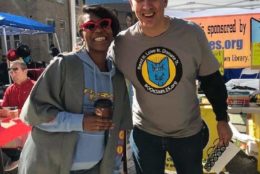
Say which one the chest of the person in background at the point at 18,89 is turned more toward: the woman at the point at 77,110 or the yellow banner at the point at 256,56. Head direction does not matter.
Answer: the woman

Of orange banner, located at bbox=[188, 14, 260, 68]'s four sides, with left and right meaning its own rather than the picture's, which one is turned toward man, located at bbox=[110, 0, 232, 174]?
front

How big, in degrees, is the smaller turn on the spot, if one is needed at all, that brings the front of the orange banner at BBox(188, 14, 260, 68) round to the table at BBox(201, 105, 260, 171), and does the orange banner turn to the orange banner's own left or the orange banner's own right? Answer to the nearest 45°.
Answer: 0° — it already faces it

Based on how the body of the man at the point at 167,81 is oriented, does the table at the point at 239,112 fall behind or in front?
behind

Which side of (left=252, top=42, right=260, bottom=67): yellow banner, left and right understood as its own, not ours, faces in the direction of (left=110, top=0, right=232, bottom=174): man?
front
